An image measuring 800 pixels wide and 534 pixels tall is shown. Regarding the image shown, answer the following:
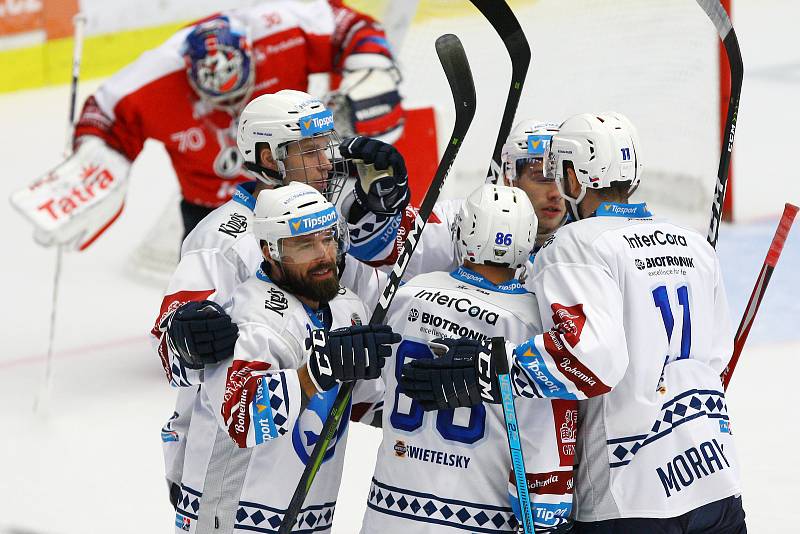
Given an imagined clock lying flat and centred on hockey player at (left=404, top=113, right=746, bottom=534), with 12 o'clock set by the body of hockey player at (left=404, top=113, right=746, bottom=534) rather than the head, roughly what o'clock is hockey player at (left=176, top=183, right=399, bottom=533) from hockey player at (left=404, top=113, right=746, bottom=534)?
hockey player at (left=176, top=183, right=399, bottom=533) is roughly at 10 o'clock from hockey player at (left=404, top=113, right=746, bottom=534).

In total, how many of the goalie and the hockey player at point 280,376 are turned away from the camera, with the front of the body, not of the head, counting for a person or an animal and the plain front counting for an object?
0

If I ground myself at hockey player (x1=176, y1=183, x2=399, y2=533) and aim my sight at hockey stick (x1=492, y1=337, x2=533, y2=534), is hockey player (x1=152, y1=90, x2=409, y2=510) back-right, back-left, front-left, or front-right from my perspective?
back-left

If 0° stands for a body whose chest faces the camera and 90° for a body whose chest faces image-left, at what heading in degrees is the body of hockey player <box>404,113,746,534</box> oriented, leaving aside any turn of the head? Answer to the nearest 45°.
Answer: approximately 135°

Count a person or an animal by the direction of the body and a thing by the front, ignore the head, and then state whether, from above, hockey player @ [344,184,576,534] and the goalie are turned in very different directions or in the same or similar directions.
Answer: very different directions

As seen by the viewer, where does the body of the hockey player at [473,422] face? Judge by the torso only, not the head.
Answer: away from the camera

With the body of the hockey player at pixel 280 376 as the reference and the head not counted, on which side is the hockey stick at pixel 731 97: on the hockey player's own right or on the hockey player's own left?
on the hockey player's own left

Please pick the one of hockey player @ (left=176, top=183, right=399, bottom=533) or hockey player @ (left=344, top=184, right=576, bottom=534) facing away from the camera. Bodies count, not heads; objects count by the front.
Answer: hockey player @ (left=344, top=184, right=576, bottom=534)

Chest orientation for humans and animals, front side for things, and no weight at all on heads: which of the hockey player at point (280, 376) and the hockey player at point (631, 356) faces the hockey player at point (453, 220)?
the hockey player at point (631, 356)

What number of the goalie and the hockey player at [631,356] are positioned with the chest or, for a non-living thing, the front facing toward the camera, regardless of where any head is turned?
1

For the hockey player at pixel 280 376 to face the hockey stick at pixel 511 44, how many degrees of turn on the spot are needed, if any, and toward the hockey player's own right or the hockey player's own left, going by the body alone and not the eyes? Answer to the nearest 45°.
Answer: approximately 90° to the hockey player's own left

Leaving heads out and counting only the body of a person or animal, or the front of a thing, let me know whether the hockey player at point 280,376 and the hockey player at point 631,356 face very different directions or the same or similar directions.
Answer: very different directions

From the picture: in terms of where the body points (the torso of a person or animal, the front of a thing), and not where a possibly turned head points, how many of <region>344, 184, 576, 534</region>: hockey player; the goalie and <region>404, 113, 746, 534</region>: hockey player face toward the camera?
1

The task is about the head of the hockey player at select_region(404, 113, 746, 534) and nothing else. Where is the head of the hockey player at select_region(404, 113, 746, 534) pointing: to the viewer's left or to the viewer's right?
to the viewer's left
